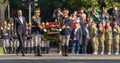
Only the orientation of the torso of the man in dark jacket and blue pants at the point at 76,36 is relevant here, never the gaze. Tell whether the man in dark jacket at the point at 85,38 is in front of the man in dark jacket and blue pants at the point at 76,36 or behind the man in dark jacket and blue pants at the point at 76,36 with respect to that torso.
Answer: behind

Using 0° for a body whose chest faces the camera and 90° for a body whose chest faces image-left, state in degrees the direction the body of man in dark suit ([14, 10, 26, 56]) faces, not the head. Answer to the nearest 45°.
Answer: approximately 315°

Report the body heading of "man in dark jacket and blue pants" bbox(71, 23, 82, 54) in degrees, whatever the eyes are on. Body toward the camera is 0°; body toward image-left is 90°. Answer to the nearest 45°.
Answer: approximately 45°

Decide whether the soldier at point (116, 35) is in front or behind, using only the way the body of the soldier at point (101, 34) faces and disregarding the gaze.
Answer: behind
